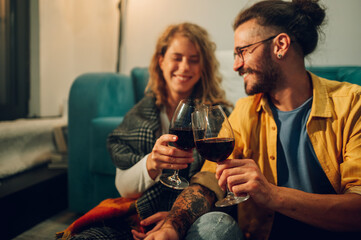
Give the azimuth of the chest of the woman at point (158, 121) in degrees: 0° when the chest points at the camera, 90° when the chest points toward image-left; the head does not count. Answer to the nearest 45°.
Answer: approximately 0°

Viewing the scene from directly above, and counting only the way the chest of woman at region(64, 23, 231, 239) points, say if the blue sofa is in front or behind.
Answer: behind

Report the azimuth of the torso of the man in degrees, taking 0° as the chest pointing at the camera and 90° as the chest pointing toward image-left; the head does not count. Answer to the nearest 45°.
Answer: approximately 45°

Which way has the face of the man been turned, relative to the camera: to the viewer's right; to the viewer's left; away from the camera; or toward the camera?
to the viewer's left

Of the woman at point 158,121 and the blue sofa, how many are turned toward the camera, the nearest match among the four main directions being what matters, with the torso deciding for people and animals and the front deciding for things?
2

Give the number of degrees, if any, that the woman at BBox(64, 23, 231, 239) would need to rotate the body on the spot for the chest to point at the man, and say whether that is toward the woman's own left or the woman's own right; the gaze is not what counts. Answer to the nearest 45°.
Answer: approximately 45° to the woman's own left

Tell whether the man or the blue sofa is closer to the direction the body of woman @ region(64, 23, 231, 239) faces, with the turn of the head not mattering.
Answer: the man

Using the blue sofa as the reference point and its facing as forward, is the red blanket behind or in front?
in front
